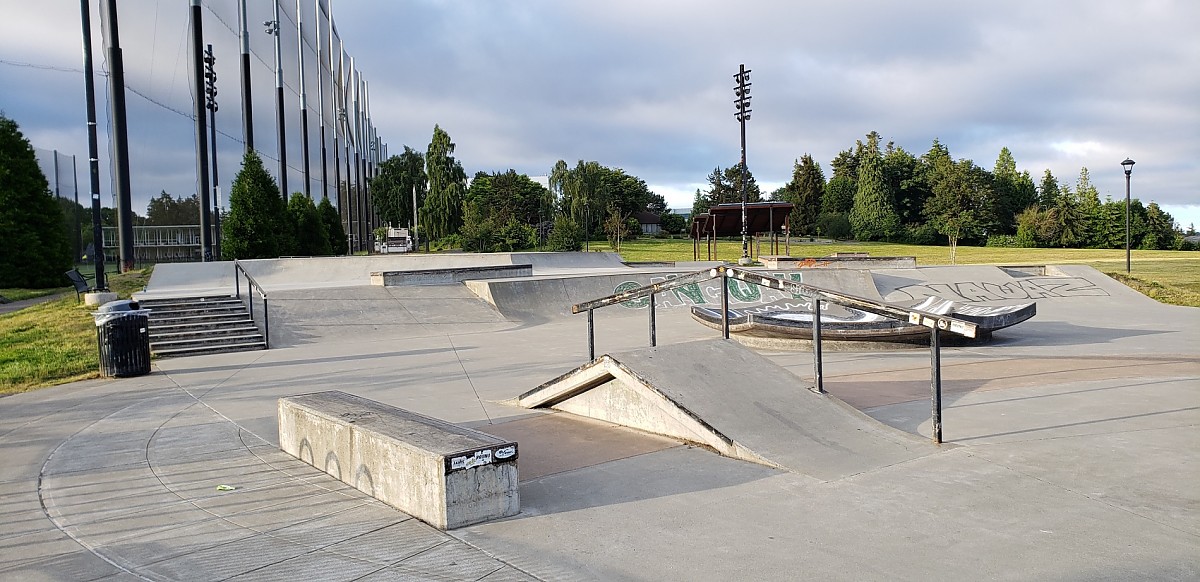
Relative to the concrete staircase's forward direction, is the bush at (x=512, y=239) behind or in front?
behind

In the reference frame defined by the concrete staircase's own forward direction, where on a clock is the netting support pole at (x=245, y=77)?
The netting support pole is roughly at 6 o'clock from the concrete staircase.

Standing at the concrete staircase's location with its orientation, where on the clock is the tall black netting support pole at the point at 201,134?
The tall black netting support pole is roughly at 6 o'clock from the concrete staircase.

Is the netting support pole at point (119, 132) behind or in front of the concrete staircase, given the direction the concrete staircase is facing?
behind

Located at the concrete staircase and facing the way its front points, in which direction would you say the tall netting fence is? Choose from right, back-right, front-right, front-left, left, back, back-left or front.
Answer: back

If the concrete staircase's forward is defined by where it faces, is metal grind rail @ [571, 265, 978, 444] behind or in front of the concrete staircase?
in front

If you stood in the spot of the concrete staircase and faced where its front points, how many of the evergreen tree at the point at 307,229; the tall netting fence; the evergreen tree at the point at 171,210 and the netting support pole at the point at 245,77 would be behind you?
4

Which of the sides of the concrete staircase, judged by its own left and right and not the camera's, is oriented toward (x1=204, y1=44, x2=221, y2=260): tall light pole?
back

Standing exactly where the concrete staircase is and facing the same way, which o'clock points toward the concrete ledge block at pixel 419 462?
The concrete ledge block is roughly at 12 o'clock from the concrete staircase.

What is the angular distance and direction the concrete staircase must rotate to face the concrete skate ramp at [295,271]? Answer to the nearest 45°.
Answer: approximately 180°

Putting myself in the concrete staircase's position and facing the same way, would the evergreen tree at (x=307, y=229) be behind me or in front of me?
behind

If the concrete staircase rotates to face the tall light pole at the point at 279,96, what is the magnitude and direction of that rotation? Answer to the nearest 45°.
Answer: approximately 180°

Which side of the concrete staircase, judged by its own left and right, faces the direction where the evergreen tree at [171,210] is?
back

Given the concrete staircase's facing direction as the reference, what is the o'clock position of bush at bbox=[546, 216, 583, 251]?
The bush is roughly at 7 o'clock from the concrete staircase.

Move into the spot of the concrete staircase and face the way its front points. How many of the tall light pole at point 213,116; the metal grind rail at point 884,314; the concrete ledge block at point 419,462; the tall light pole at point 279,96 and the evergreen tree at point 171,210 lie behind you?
3

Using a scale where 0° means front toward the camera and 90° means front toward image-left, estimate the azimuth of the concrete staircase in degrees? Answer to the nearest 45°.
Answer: approximately 0°

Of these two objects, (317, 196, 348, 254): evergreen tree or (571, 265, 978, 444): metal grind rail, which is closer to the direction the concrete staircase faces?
the metal grind rail
